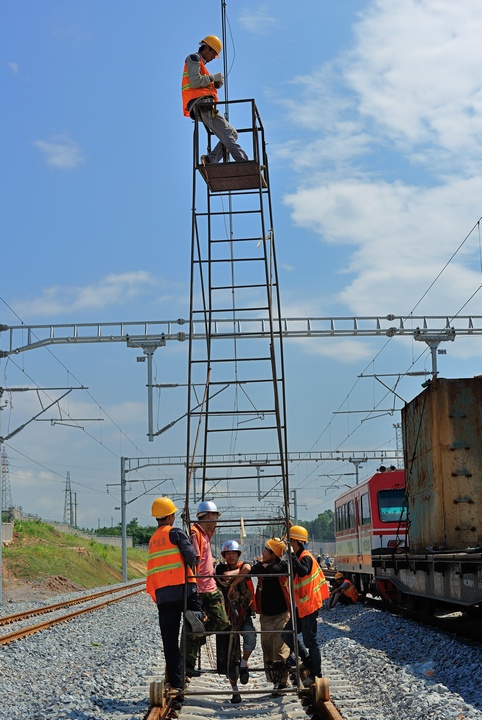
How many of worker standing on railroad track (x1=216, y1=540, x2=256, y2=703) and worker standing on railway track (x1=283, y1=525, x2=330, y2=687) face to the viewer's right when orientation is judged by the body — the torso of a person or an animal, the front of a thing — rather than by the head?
0

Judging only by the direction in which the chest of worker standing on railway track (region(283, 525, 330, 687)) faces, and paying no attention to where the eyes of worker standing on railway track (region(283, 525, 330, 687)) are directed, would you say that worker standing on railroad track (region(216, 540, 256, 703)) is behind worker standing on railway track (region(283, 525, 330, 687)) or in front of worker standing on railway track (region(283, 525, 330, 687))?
in front

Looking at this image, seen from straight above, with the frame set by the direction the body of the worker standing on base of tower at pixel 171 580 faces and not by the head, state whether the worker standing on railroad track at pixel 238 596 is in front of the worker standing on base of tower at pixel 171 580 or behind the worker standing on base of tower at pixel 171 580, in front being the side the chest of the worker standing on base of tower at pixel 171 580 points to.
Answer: in front

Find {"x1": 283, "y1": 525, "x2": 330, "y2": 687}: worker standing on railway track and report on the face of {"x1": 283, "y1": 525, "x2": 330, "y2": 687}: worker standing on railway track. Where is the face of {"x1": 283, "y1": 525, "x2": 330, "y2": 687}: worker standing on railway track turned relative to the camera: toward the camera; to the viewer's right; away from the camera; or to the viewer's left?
to the viewer's left

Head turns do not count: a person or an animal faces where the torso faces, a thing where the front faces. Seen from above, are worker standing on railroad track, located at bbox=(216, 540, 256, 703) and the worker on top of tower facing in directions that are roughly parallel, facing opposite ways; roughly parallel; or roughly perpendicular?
roughly perpendicular

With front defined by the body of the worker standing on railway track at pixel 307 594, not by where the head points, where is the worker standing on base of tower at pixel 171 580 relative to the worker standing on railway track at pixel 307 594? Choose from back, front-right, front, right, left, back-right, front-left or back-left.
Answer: front-left

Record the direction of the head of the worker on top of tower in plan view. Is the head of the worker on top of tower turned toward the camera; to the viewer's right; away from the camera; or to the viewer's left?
to the viewer's right

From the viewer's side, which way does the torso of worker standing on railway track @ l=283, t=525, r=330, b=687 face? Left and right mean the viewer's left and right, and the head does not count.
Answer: facing to the left of the viewer

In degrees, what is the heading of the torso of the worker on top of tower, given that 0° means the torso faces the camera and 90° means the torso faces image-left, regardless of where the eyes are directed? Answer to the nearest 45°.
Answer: approximately 270°
